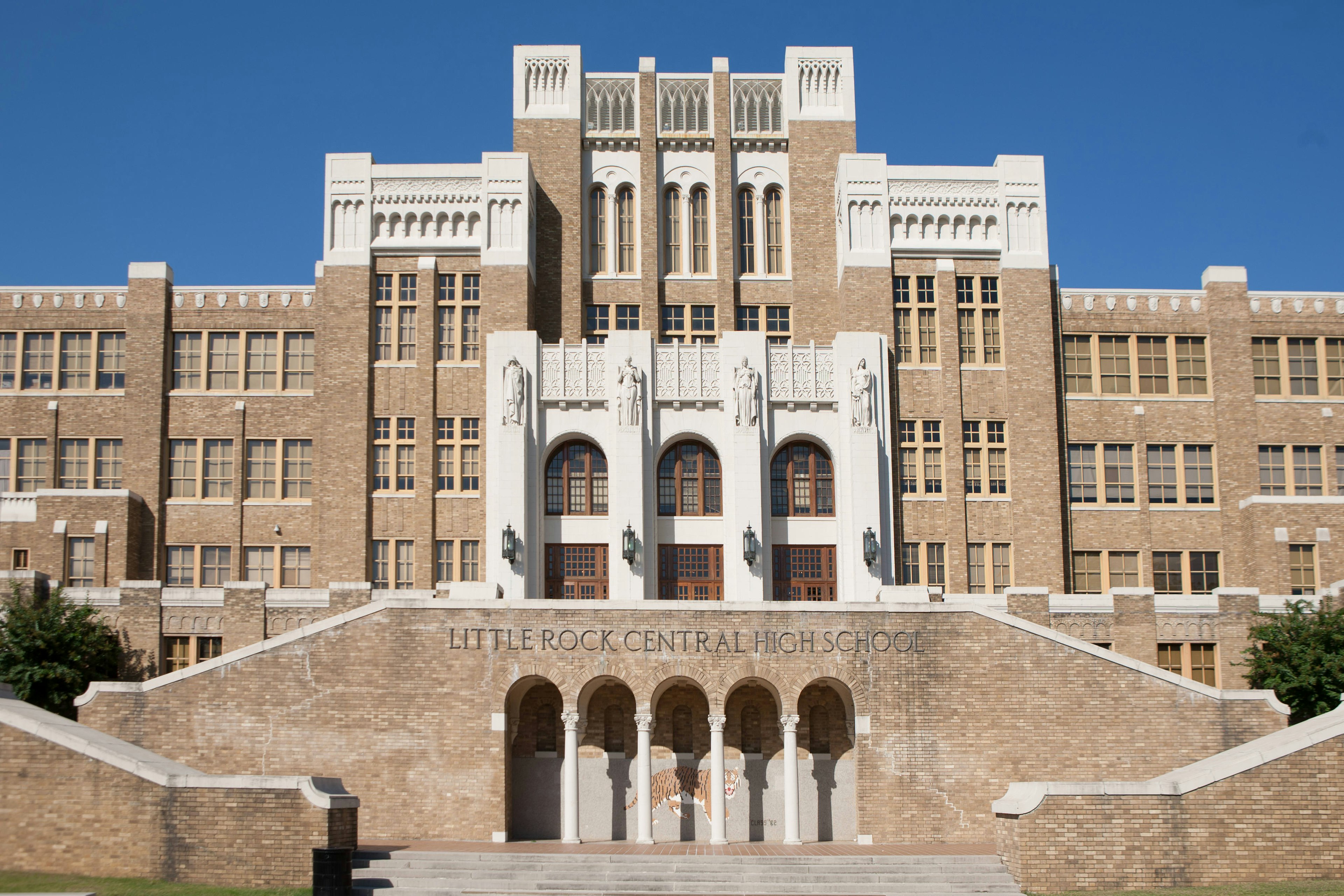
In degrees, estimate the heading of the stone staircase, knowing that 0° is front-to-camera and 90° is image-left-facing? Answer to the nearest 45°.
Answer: approximately 0°

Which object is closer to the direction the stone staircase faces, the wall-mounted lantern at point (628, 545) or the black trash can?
the black trash can

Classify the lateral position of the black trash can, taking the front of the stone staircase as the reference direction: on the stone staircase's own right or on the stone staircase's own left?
on the stone staircase's own right

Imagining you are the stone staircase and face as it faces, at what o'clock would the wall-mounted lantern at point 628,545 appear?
The wall-mounted lantern is roughly at 6 o'clock from the stone staircase.

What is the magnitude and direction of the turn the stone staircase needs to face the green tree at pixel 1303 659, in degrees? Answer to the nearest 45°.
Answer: approximately 135° to its left

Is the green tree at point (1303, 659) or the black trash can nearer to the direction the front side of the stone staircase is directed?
the black trash can

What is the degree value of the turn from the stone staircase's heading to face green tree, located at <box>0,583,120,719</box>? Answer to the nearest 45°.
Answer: approximately 135° to its right

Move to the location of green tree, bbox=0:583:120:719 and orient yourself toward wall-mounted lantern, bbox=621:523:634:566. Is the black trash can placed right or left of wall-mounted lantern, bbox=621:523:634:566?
right

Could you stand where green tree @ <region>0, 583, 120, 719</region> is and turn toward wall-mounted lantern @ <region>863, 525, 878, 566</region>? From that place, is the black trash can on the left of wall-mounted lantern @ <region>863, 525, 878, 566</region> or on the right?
right

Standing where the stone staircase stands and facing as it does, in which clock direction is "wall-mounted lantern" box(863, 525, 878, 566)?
The wall-mounted lantern is roughly at 7 o'clock from the stone staircase.
